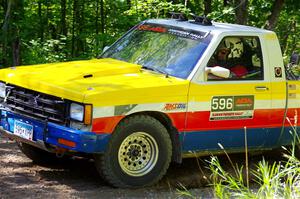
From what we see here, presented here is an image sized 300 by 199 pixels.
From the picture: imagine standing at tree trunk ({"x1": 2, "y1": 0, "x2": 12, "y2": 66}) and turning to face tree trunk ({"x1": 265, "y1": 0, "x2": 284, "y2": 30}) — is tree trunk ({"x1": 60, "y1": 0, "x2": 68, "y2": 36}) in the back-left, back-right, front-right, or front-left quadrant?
front-left

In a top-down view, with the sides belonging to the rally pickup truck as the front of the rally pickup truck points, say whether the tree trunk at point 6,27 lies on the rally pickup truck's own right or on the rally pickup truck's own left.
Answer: on the rally pickup truck's own right

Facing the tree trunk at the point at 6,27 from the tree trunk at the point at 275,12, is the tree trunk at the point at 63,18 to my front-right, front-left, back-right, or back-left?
front-right

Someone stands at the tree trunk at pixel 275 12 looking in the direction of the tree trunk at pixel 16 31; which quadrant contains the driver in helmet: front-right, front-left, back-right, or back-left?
front-left

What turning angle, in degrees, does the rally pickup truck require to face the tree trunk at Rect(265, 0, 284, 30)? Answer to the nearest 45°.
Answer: approximately 135° to its right

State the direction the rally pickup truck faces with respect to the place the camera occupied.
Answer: facing the viewer and to the left of the viewer

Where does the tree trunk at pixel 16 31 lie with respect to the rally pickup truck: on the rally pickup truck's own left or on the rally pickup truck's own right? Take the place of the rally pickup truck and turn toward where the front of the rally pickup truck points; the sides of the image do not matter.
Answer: on the rally pickup truck's own right

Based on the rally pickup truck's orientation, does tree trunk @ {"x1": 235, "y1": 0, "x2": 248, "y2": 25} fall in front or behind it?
behind

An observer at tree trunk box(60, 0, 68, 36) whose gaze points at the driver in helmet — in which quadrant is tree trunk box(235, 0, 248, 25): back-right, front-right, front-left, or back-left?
front-left

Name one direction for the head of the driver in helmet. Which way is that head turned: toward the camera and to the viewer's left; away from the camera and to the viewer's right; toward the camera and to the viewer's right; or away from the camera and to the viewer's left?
toward the camera and to the viewer's left

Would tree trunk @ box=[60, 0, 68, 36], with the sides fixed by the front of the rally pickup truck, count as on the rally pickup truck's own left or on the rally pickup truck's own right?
on the rally pickup truck's own right
